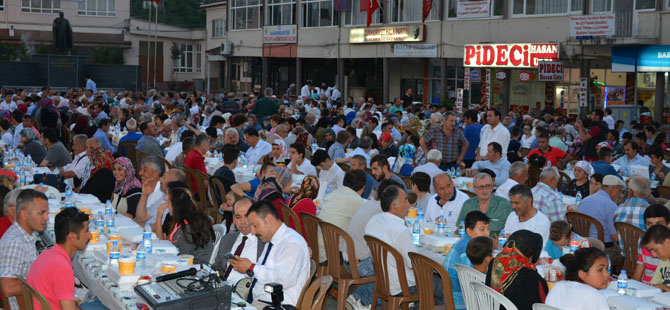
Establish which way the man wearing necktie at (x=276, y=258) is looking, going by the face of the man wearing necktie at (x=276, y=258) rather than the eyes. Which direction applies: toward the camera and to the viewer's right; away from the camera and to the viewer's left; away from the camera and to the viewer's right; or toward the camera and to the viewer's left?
toward the camera and to the viewer's left

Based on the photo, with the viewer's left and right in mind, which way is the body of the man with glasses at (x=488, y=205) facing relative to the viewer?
facing the viewer

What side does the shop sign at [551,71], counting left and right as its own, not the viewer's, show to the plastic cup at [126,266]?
front

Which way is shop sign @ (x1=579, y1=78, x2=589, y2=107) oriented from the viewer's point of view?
toward the camera

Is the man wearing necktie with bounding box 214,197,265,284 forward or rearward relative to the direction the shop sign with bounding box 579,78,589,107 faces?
forward

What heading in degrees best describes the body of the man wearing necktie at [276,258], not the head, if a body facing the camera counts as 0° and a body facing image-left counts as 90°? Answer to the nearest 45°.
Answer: approximately 90°

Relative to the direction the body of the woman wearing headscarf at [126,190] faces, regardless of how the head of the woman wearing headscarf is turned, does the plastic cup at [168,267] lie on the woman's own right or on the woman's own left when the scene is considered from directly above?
on the woman's own left

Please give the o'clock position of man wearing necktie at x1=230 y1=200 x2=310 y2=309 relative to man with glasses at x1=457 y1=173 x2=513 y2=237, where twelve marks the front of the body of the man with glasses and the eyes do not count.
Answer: The man wearing necktie is roughly at 1 o'clock from the man with glasses.

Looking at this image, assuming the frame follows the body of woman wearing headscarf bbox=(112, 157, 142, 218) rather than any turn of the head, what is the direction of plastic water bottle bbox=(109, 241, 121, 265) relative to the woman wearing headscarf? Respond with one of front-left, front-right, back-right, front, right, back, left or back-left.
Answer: front-left

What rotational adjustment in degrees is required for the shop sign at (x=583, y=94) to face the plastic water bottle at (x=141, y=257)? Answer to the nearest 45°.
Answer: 0° — it already faces it

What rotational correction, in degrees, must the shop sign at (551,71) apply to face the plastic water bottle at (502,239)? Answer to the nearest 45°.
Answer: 0° — it already faces it
